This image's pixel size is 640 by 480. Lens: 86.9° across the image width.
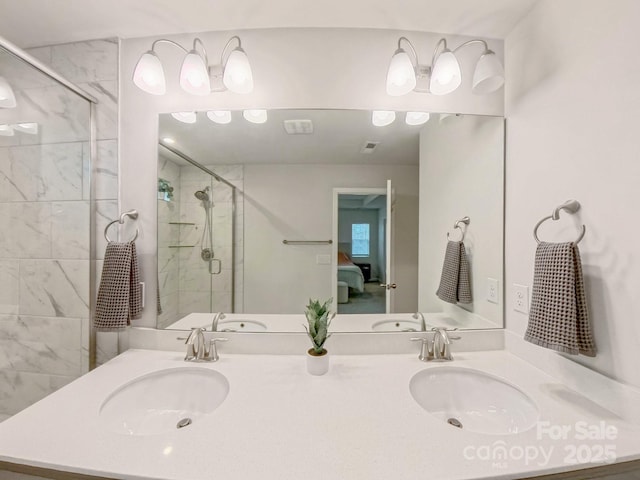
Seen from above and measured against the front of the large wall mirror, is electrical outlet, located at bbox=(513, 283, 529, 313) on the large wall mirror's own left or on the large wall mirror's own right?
on the large wall mirror's own left

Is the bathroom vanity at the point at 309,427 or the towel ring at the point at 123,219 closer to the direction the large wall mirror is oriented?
the bathroom vanity

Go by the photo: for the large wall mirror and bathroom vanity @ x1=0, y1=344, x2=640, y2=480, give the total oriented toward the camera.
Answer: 2

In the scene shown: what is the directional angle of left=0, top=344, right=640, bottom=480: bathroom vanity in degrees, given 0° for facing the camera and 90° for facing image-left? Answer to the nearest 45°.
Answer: approximately 0°

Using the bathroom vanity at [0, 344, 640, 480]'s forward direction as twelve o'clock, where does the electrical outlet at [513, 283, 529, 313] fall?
The electrical outlet is roughly at 8 o'clock from the bathroom vanity.

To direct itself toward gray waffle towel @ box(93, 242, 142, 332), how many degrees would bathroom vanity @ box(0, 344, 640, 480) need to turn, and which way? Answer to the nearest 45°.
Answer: approximately 135° to its right

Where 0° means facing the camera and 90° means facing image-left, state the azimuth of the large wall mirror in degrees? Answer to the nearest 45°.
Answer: approximately 0°

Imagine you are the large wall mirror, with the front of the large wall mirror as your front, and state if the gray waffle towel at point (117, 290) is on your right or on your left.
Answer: on your right

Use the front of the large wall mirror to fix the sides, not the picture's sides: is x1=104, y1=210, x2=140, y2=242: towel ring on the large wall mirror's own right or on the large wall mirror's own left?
on the large wall mirror's own right
